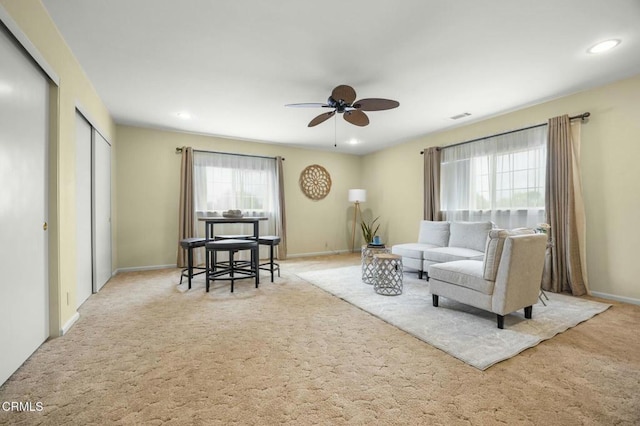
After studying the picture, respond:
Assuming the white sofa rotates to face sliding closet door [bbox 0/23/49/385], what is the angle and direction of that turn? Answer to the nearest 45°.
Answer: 0° — it already faces it

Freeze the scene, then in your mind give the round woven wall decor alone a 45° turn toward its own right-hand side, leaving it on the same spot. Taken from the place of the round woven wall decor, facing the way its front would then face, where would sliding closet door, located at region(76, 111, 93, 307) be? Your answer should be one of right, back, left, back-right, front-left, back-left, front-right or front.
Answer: front

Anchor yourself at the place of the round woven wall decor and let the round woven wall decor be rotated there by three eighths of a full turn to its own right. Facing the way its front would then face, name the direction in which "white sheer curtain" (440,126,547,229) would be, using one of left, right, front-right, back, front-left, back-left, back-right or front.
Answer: back

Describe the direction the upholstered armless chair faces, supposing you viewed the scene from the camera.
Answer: facing away from the viewer and to the left of the viewer

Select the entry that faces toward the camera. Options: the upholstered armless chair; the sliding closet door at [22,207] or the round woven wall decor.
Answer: the round woven wall decor

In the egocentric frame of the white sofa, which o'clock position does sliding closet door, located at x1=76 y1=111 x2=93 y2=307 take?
The sliding closet door is roughly at 12 o'clock from the white sofa.

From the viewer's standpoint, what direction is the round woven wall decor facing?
toward the camera

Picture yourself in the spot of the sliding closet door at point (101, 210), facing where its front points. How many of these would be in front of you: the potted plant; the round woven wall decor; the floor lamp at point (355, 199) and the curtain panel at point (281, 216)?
4

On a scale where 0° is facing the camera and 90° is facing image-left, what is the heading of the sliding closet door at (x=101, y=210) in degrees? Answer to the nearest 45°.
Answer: approximately 270°

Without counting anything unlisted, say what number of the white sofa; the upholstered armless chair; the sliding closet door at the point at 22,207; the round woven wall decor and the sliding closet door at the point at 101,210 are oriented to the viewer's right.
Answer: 2

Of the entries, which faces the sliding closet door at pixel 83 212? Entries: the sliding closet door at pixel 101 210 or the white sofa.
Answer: the white sofa

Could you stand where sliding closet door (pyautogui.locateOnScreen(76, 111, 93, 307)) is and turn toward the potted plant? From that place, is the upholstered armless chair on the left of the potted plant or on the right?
right

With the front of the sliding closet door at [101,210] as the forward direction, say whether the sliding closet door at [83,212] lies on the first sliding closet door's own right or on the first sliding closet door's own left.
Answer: on the first sliding closet door's own right

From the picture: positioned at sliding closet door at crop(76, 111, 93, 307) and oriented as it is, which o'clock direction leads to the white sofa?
The white sofa is roughly at 1 o'clock from the sliding closet door.

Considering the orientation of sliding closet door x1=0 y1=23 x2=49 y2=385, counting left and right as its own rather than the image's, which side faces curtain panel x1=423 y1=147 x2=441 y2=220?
front

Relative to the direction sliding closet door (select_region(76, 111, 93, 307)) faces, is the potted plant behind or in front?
in front

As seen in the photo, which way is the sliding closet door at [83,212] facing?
to the viewer's right
